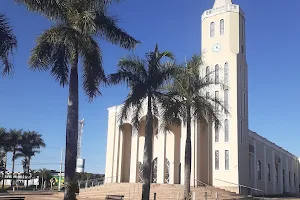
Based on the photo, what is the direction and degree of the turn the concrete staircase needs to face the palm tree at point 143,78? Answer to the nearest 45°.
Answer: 0° — it already faces it

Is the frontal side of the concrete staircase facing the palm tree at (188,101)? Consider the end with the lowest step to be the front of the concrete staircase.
no

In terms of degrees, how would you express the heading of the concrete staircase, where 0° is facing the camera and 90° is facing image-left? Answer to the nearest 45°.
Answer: approximately 0°
